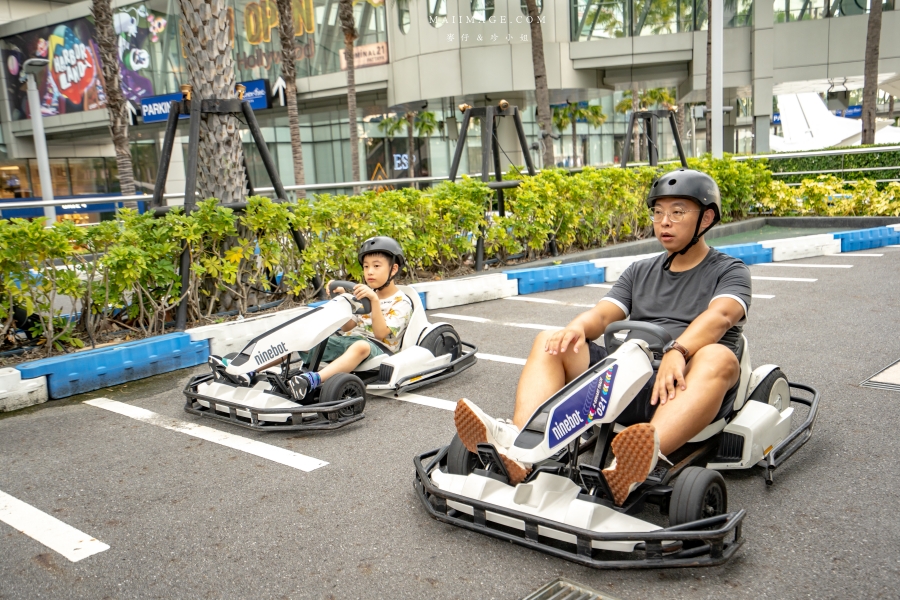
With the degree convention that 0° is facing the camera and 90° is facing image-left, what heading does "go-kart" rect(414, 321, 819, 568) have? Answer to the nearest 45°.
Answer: approximately 45°

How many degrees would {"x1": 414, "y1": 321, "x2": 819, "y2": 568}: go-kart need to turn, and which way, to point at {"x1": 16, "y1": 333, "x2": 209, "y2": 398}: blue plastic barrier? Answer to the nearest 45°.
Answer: approximately 90° to its right

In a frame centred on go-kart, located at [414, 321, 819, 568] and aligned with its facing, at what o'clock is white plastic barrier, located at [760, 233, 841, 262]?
The white plastic barrier is roughly at 5 o'clock from the go-kart.

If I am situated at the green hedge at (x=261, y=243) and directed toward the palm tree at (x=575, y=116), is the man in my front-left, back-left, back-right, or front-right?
back-right

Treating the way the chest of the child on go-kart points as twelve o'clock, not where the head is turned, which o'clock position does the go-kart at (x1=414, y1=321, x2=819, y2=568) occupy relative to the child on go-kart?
The go-kart is roughly at 10 o'clock from the child on go-kart.

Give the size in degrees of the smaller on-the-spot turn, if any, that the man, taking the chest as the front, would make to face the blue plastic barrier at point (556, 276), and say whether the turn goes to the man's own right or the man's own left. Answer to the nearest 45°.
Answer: approximately 135° to the man's own right

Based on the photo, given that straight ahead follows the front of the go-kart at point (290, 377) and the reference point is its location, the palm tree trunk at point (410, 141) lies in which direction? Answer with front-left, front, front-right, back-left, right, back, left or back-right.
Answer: back-right

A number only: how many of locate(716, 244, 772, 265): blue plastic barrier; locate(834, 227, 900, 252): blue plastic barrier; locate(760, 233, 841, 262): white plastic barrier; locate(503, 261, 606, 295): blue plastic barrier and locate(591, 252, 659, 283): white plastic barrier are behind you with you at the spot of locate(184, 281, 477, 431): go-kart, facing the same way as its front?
5

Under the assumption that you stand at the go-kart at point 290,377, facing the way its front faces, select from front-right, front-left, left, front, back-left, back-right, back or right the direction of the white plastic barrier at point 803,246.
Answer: back

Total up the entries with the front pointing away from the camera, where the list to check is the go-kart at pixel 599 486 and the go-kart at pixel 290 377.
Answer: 0

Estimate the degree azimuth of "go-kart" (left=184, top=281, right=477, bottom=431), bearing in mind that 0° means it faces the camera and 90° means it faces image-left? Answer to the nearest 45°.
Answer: approximately 45°

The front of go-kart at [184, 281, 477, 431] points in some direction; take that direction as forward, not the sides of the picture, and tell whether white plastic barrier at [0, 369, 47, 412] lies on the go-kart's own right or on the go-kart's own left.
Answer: on the go-kart's own right
